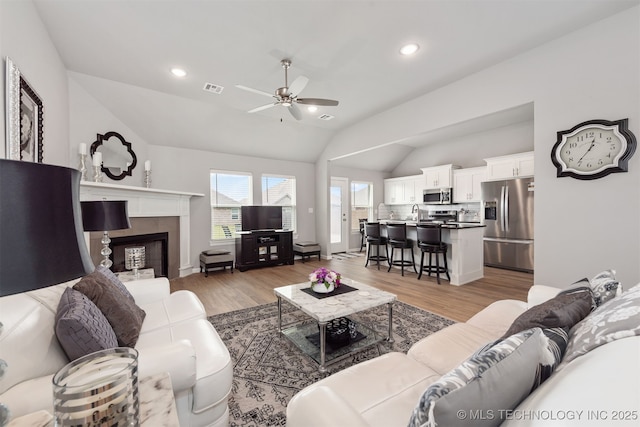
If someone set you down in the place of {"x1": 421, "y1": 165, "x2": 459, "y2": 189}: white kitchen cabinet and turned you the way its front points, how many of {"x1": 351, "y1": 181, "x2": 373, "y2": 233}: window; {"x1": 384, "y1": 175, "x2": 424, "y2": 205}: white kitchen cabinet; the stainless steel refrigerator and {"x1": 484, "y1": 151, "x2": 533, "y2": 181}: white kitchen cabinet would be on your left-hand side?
2

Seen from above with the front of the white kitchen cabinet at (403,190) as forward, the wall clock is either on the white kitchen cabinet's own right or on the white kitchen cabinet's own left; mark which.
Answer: on the white kitchen cabinet's own left

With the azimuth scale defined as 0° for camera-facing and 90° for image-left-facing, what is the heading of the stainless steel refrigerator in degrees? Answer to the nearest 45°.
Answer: approximately 45°

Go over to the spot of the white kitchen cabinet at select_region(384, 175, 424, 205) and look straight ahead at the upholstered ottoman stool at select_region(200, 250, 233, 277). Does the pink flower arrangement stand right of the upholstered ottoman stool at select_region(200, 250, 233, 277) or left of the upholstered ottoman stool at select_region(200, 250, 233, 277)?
left

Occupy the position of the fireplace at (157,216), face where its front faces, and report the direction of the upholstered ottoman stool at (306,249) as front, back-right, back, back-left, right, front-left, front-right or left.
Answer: front-left

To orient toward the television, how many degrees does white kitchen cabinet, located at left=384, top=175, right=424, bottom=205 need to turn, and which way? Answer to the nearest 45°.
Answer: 0° — it already faces it

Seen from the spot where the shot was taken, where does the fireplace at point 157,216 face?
facing the viewer and to the right of the viewer

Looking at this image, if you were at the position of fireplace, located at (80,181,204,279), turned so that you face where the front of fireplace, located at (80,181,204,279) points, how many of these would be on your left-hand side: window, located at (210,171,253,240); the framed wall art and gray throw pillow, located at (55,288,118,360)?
1
